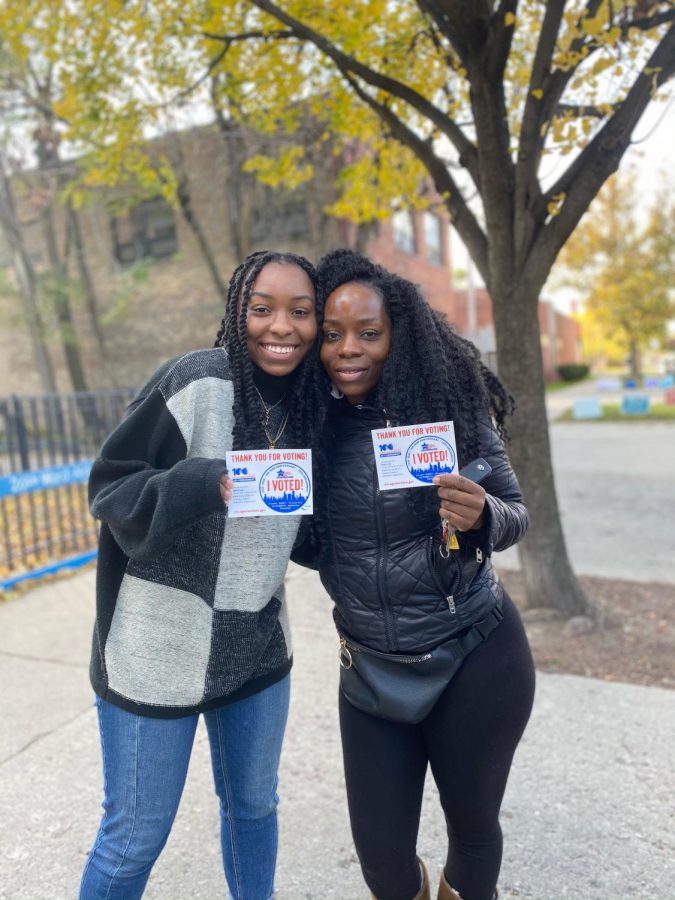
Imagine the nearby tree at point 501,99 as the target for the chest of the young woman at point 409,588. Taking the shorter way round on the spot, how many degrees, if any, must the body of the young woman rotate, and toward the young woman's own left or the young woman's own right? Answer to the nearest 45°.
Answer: approximately 135° to the young woman's own right

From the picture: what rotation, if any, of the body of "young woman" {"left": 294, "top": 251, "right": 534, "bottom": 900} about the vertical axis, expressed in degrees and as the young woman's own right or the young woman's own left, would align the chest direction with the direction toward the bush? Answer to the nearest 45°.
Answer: approximately 135° to the young woman's own right

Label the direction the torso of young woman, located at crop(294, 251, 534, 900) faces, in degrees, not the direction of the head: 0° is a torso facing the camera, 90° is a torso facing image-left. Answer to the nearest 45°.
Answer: approximately 45°

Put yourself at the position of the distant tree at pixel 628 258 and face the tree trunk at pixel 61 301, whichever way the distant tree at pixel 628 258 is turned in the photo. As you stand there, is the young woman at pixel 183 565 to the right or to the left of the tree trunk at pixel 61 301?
left

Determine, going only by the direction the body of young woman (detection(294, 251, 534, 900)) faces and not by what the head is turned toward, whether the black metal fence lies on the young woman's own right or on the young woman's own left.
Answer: on the young woman's own right
